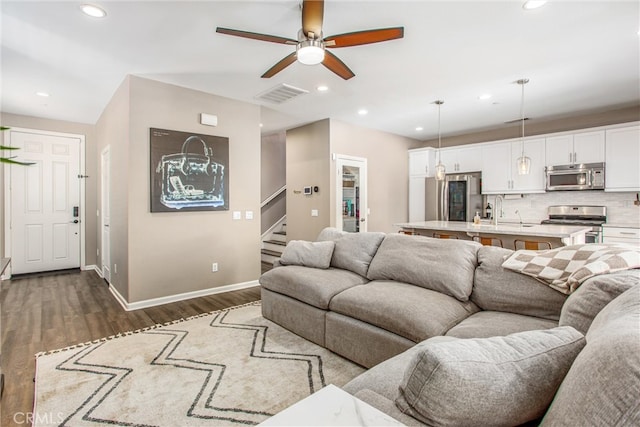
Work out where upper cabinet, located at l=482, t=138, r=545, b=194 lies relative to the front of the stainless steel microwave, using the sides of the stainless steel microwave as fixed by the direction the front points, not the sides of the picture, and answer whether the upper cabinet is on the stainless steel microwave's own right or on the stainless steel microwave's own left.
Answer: on the stainless steel microwave's own right

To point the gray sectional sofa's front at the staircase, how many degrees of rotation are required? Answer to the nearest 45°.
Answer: approximately 90° to its right

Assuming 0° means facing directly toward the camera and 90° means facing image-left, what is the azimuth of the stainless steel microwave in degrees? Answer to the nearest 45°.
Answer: approximately 0°

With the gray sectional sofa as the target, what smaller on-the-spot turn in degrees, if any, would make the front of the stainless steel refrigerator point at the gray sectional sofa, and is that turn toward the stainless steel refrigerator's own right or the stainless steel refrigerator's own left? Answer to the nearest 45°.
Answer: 0° — it already faces it

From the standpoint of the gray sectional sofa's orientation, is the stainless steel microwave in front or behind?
behind

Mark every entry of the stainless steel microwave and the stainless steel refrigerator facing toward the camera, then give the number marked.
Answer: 2

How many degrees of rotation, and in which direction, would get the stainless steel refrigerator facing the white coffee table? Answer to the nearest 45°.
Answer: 0° — it already faces it

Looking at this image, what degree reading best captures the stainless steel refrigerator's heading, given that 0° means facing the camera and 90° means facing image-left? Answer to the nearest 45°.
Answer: approximately 0°

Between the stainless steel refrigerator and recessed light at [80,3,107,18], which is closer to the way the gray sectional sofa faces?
the recessed light
